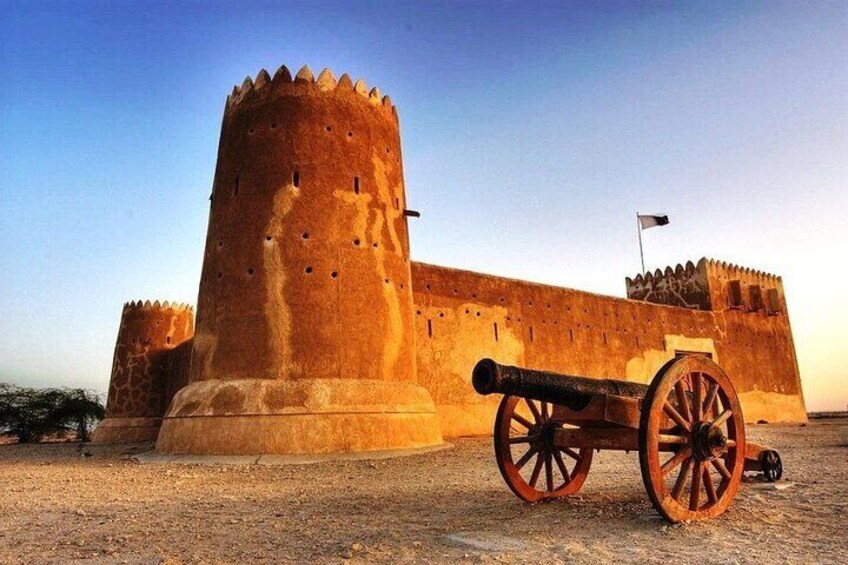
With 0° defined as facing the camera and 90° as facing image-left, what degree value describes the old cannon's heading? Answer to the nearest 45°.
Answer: approximately 45°

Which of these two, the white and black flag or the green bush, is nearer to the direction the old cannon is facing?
the green bush

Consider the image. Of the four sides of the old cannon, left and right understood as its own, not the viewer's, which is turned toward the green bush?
right

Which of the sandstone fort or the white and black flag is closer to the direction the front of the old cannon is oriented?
the sandstone fort

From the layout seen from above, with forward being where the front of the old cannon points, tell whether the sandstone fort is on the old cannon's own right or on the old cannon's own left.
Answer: on the old cannon's own right

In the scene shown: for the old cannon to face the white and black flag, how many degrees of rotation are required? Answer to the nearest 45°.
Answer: approximately 135° to its right
